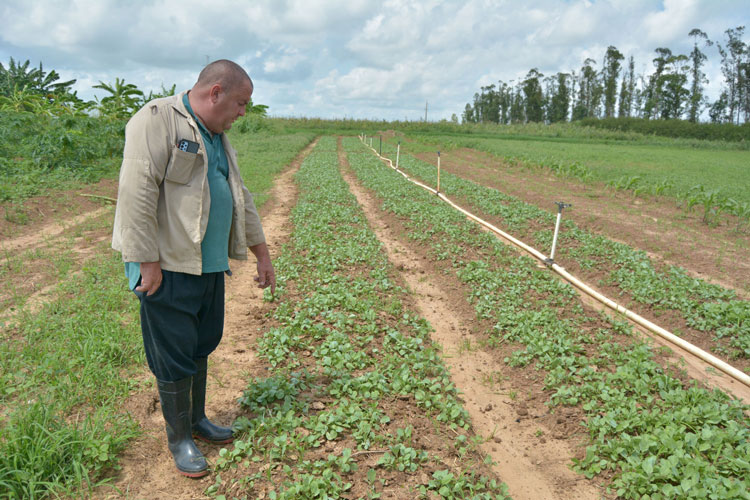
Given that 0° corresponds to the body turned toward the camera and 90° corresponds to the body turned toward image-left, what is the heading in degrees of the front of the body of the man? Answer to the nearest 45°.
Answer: approximately 315°

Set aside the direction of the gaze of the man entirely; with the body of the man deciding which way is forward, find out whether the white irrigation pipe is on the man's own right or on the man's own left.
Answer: on the man's own left
